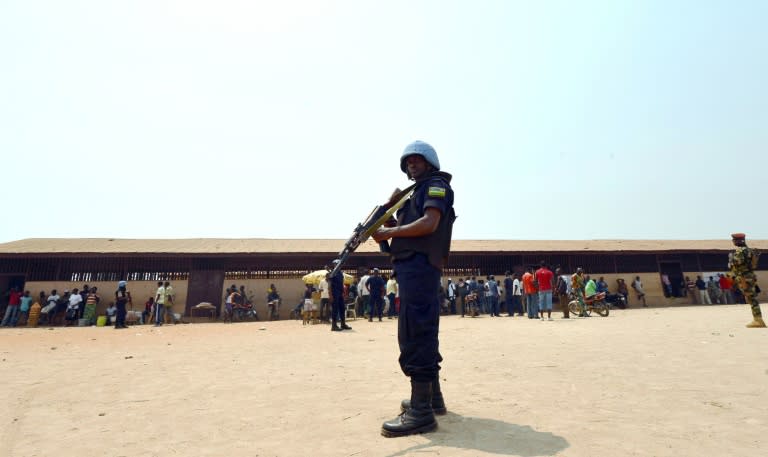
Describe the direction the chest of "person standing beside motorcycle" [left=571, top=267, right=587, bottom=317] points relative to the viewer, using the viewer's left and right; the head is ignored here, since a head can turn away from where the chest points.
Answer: facing away from the viewer

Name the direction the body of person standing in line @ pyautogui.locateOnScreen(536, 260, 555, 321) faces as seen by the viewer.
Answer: away from the camera

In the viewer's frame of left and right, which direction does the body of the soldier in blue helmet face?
facing to the left of the viewer

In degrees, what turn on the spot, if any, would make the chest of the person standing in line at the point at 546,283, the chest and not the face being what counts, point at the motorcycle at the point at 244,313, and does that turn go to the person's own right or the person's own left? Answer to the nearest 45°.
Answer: approximately 90° to the person's own left

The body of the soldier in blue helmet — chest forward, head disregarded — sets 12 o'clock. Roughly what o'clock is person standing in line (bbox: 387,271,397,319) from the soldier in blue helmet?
The person standing in line is roughly at 3 o'clock from the soldier in blue helmet.

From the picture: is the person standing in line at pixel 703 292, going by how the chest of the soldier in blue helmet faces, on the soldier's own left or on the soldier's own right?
on the soldier's own right

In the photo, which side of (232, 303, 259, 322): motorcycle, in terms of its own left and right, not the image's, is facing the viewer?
right

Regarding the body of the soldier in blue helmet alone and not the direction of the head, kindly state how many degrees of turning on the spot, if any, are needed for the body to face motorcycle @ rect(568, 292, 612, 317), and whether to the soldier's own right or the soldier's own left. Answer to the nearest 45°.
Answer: approximately 135° to the soldier's own right

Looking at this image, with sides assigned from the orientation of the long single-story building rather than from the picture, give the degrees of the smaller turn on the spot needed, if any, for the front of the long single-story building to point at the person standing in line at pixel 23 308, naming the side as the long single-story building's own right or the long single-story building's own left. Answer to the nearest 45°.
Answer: approximately 90° to the long single-story building's own right
